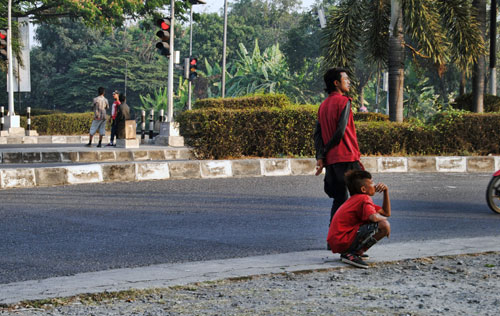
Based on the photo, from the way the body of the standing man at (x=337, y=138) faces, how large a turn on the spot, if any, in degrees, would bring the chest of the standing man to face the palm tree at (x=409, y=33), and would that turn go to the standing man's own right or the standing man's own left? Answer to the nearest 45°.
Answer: approximately 45° to the standing man's own left

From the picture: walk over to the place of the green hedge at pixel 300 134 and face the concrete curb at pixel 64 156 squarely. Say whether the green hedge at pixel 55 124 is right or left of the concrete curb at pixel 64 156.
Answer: right

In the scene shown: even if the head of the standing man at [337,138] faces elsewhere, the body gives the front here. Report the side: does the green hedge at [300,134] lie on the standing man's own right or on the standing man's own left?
on the standing man's own left

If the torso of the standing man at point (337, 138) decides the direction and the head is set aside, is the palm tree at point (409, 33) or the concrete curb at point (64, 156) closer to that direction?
the palm tree

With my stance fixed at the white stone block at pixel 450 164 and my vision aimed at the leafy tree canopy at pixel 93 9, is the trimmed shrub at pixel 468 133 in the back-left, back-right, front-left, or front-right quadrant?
front-right

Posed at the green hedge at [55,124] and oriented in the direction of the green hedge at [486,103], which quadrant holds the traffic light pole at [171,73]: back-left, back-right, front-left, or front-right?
front-right

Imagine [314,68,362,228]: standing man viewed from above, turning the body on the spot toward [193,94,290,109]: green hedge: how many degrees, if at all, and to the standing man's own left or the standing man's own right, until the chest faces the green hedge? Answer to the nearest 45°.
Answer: approximately 45° to the standing man's own left

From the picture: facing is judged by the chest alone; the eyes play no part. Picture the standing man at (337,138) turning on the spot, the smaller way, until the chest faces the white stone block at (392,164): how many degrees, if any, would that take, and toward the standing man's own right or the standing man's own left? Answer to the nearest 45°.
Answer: approximately 45° to the standing man's own left

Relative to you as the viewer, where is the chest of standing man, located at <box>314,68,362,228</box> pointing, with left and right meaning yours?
facing away from the viewer and to the right of the viewer
